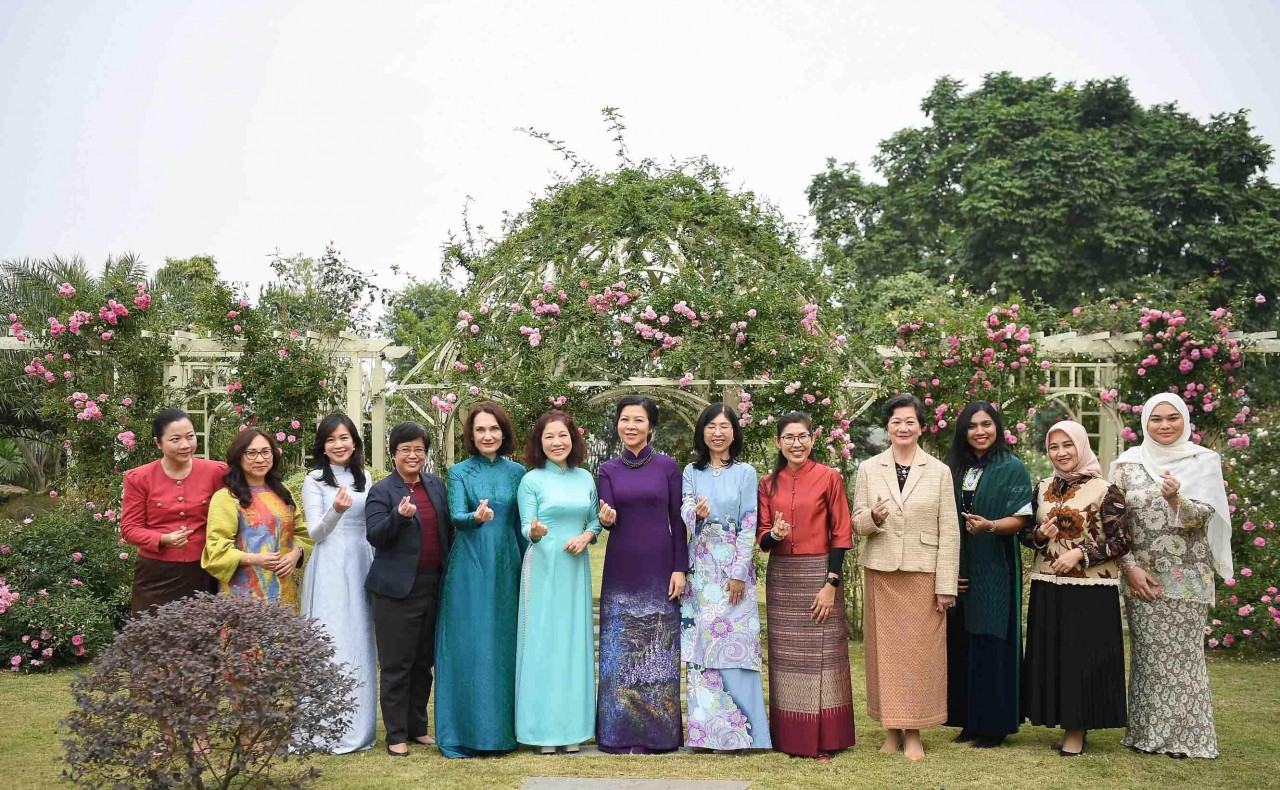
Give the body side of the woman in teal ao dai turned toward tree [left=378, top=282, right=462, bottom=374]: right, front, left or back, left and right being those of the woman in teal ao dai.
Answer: back

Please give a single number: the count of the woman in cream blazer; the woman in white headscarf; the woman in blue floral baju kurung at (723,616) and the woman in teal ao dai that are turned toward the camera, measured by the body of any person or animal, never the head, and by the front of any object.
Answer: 4

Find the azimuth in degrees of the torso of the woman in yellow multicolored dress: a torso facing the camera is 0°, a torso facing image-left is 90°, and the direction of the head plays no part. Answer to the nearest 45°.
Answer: approximately 315°

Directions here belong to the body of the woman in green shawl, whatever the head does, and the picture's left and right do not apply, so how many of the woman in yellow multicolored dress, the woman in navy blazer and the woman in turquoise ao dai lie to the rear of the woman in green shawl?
0

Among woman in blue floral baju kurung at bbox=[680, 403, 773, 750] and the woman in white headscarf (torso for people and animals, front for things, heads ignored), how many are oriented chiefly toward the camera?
2

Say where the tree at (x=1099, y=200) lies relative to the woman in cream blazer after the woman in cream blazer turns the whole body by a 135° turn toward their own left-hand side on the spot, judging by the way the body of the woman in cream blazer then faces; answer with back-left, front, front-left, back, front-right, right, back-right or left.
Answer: front-left

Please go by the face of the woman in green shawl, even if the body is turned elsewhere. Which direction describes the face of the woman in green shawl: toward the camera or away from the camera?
toward the camera

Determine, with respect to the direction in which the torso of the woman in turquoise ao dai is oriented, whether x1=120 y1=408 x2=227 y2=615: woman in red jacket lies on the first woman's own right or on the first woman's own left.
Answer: on the first woman's own right

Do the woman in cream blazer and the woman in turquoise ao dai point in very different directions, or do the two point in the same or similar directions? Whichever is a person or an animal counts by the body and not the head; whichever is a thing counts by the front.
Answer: same or similar directions

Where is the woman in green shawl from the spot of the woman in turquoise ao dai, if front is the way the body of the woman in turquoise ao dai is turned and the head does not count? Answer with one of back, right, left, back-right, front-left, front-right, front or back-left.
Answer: left

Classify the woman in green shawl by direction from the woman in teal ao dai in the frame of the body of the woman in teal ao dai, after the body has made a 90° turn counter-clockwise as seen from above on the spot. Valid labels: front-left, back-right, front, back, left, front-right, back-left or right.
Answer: front

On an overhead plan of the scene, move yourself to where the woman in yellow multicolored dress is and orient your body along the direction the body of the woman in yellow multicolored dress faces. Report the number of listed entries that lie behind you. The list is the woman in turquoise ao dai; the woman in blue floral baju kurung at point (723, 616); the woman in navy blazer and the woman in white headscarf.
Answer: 0

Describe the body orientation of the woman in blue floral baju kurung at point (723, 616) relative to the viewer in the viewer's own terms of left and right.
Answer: facing the viewer

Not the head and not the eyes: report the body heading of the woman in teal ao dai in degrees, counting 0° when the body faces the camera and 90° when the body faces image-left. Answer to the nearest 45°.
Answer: approximately 0°

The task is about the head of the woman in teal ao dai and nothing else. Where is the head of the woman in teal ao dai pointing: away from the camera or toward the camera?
toward the camera

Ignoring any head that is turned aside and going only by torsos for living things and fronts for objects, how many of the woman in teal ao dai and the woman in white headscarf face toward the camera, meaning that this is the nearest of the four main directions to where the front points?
2

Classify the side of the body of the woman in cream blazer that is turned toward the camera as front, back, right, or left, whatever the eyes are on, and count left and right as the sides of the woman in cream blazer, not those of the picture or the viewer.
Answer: front

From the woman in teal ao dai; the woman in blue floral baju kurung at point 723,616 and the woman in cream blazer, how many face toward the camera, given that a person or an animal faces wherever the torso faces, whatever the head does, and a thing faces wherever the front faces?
3

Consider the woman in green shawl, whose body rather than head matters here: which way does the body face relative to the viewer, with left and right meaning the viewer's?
facing the viewer and to the left of the viewer

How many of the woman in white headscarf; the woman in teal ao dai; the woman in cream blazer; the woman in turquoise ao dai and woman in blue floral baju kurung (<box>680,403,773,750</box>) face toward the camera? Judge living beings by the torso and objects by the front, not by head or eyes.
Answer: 5
